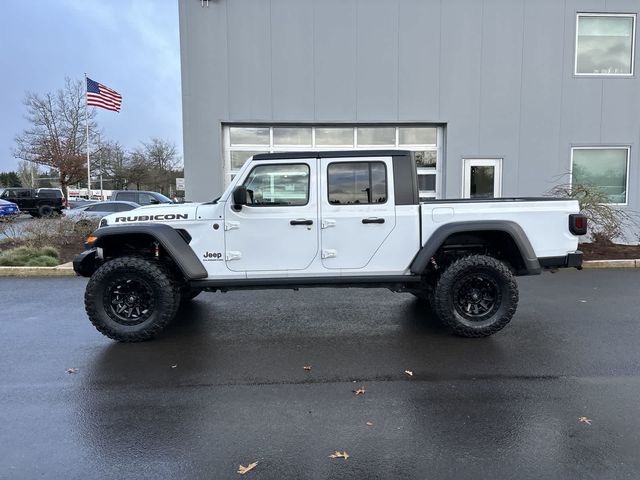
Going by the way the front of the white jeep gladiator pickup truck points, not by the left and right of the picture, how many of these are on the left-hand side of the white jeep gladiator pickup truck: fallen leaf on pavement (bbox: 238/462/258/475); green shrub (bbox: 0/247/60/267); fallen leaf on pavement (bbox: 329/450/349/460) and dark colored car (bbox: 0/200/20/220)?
2

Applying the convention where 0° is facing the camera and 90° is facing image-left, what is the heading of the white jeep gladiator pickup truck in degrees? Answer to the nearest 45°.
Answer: approximately 90°

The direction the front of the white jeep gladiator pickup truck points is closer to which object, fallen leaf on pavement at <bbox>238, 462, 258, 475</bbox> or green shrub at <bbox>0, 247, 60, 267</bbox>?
the green shrub

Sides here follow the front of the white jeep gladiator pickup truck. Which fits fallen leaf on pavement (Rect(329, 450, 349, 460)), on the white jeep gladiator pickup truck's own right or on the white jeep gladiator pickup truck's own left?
on the white jeep gladiator pickup truck's own left

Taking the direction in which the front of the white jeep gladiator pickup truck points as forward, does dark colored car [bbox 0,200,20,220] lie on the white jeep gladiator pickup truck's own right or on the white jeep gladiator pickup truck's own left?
on the white jeep gladiator pickup truck's own right

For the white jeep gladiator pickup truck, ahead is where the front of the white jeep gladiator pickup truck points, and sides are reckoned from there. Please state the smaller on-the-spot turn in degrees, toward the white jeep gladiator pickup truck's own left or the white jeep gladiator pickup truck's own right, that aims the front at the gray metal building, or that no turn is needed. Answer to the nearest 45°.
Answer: approximately 90° to the white jeep gladiator pickup truck's own right

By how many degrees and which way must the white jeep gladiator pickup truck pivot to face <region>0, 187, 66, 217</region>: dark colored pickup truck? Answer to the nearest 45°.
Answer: approximately 45° to its right

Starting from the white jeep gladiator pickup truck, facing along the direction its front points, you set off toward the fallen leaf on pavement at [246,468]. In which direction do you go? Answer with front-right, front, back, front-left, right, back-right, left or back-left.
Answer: left

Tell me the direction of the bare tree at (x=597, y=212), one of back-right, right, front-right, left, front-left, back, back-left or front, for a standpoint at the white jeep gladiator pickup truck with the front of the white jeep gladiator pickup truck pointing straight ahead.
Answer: back-right

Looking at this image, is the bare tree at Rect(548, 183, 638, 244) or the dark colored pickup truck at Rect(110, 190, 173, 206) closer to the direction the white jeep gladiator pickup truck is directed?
the dark colored pickup truck

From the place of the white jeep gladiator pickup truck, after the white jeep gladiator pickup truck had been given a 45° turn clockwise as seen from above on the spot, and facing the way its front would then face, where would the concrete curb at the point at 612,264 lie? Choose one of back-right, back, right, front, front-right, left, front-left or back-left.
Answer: right
